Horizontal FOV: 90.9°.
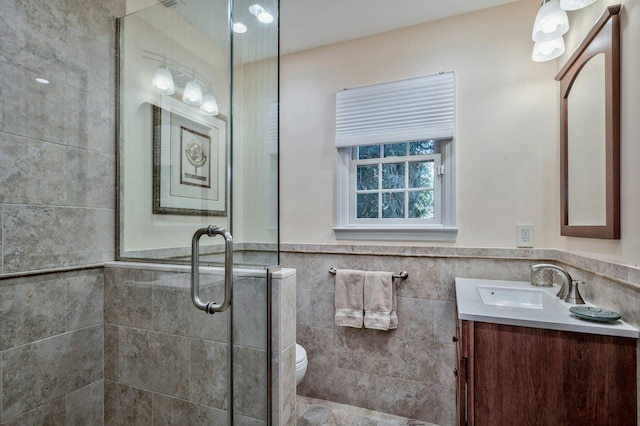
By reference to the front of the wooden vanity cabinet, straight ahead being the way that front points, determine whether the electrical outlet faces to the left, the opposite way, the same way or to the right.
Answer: to the left

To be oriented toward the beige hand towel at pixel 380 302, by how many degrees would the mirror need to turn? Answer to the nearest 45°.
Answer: approximately 45° to its right

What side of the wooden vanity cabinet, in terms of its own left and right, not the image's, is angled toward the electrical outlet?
right

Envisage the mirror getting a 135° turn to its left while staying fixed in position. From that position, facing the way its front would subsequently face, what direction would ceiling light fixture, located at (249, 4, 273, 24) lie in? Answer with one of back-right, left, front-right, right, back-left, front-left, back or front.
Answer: back-right

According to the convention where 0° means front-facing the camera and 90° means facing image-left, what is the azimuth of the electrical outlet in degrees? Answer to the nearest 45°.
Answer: approximately 0°

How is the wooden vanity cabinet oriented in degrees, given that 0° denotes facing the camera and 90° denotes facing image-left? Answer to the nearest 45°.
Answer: approximately 90°

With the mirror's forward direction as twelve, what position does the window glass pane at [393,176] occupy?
The window glass pane is roughly at 2 o'clock from the mirror.

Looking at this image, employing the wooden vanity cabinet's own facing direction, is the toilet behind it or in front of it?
in front

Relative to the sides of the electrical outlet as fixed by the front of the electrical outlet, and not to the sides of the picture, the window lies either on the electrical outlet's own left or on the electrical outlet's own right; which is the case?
on the electrical outlet's own right

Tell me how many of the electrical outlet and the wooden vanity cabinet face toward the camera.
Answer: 1

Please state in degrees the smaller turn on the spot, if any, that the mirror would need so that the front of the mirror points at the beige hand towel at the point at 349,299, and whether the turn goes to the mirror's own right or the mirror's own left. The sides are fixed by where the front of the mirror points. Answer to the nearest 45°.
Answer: approximately 45° to the mirror's own right

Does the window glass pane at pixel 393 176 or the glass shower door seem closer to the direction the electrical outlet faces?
the glass shower door

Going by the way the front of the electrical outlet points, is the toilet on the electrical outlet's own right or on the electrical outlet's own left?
on the electrical outlet's own right

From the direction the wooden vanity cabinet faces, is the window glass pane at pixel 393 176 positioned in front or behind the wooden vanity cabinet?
in front

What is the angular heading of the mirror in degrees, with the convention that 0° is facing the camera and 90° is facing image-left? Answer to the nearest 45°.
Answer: approximately 45°

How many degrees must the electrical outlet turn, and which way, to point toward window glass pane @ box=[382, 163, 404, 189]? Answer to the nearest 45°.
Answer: approximately 90° to its right
